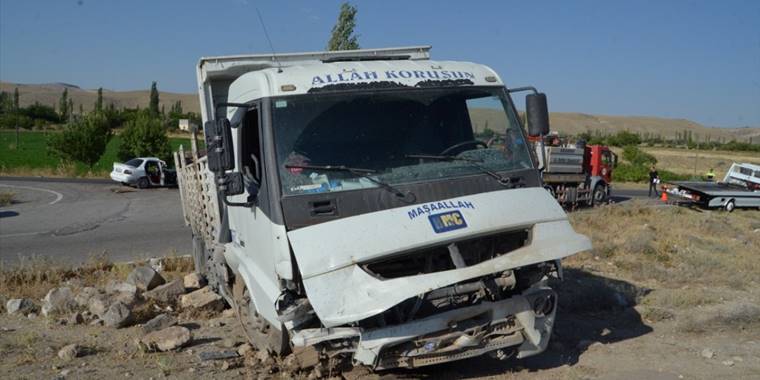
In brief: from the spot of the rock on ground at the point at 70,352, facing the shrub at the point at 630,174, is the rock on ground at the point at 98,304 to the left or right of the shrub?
left

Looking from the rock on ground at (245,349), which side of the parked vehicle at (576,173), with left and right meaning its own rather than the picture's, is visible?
right

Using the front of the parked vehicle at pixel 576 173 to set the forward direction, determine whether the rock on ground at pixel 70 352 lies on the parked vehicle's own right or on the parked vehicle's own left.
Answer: on the parked vehicle's own right

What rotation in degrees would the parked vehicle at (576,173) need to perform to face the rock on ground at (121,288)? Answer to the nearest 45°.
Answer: approximately 90° to its right

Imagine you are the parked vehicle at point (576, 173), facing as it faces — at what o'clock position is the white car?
The white car is roughly at 6 o'clock from the parked vehicle.

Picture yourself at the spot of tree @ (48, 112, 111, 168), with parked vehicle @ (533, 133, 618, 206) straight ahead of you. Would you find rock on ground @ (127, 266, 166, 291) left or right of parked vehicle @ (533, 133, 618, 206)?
right

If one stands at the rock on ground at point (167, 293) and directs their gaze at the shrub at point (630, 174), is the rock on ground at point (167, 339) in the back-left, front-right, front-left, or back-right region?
back-right

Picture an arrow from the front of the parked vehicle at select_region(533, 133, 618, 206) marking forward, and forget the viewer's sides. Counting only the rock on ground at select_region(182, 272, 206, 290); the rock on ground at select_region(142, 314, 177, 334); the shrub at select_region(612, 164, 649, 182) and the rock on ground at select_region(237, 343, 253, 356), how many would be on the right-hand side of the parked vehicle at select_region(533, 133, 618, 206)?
3

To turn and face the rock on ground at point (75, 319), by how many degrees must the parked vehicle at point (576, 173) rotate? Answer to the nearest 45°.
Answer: approximately 90° to its right

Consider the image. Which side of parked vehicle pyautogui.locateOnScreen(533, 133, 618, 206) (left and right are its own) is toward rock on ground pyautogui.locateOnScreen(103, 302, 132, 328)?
right

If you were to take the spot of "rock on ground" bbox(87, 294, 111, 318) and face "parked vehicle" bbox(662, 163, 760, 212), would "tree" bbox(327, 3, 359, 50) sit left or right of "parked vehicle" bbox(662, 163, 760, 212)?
left

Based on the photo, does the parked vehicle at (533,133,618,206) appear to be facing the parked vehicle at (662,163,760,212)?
yes

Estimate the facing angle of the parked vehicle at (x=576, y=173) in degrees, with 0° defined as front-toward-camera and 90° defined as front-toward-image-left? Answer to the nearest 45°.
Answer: approximately 270°

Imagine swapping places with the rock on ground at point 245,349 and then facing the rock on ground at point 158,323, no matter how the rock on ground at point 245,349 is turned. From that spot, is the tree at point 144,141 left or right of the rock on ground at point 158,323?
right

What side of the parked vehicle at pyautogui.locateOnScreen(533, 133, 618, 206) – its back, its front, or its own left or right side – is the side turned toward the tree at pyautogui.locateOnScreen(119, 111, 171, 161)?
back
